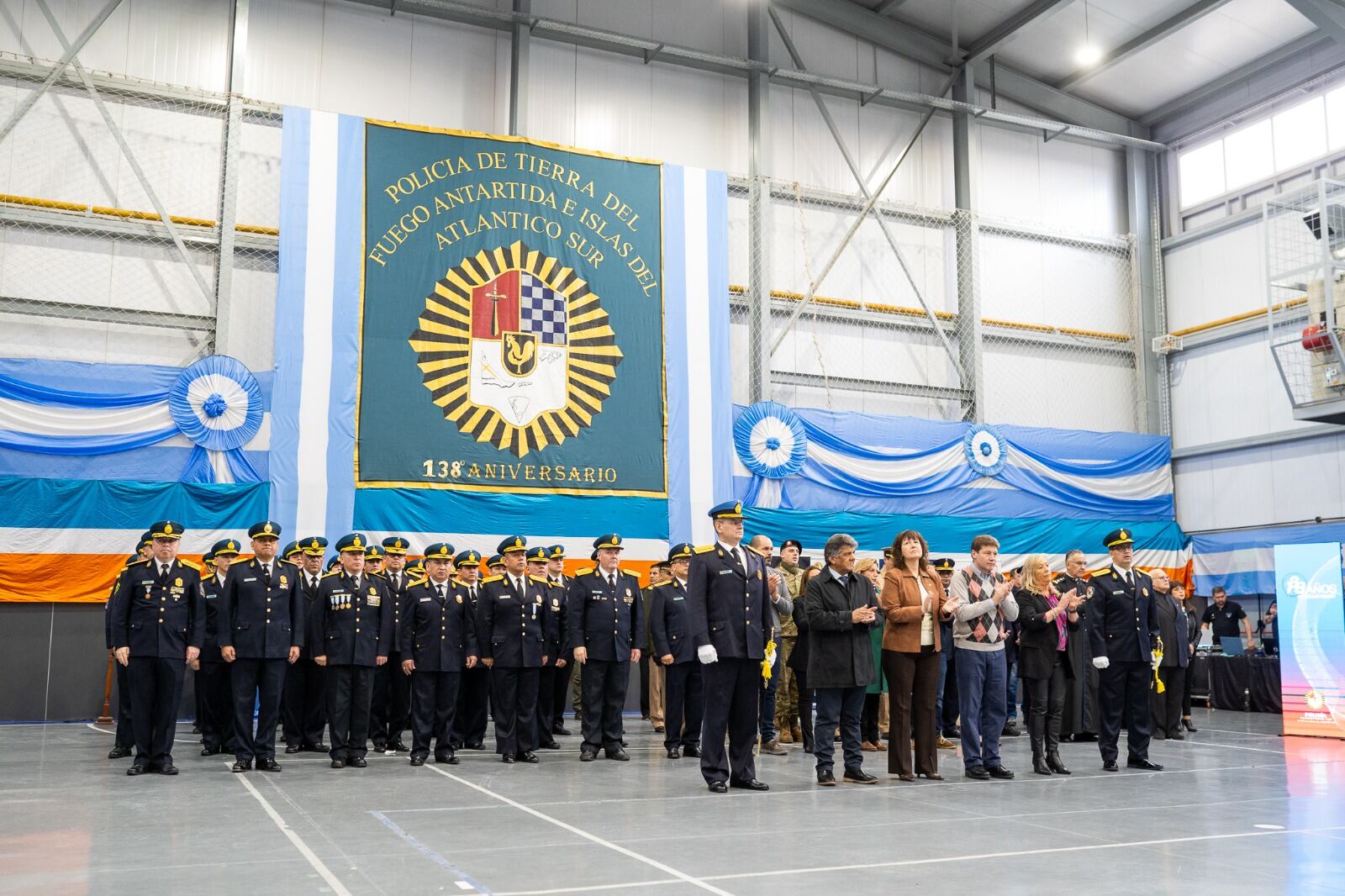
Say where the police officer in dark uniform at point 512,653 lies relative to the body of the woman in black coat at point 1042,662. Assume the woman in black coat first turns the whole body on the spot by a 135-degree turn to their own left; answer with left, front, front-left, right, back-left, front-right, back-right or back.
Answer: left

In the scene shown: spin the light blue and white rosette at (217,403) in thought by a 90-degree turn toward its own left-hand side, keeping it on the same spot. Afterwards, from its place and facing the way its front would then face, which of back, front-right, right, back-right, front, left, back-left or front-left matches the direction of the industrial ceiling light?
front

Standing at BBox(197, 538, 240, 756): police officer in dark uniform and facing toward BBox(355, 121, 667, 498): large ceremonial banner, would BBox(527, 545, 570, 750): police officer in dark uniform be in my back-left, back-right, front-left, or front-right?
front-right

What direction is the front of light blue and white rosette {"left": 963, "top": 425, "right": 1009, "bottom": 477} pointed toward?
toward the camera

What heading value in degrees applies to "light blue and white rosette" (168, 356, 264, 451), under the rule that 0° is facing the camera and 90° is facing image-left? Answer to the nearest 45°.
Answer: approximately 0°

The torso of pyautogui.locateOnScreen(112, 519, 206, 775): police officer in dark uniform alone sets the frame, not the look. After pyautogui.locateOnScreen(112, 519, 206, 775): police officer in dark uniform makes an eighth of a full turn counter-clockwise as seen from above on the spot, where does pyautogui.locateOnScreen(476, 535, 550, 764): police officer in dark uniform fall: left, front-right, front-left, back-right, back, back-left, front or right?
front-left

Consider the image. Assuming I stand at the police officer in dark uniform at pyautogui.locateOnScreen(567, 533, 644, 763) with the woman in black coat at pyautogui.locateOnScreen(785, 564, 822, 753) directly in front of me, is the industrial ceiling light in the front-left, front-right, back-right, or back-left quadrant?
front-left

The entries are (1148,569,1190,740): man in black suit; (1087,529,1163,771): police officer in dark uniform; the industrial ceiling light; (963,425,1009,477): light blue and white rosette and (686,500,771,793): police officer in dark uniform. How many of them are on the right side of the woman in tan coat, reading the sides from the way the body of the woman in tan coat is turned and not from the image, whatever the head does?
1

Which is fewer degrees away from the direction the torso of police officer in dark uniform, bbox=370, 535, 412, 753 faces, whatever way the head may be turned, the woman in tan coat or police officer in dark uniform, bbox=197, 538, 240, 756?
the woman in tan coat

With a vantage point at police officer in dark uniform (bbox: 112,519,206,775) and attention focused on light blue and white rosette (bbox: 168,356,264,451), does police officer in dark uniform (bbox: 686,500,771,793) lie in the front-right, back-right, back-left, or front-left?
back-right

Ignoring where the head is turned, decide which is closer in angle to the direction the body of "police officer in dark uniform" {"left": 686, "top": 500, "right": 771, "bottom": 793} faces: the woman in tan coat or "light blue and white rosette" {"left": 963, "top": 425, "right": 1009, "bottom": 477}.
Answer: the woman in tan coat

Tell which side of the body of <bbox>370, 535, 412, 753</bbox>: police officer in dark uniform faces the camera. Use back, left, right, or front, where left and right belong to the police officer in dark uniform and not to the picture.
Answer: front

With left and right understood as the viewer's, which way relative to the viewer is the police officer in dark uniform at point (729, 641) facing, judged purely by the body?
facing the viewer and to the right of the viewer

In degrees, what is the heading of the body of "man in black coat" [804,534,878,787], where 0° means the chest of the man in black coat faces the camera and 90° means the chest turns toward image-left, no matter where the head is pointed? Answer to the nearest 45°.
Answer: approximately 315°

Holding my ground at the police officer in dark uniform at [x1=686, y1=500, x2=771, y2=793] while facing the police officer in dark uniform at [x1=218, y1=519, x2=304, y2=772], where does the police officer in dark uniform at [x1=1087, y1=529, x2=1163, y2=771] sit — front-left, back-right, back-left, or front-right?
back-right

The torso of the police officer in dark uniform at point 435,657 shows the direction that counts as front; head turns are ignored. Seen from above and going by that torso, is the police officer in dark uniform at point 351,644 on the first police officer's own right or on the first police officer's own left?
on the first police officer's own right
